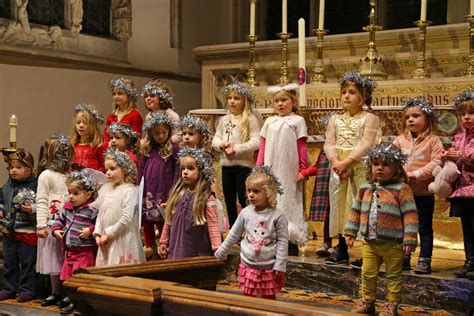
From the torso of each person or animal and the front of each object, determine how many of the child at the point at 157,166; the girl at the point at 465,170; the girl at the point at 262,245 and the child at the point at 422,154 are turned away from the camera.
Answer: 0

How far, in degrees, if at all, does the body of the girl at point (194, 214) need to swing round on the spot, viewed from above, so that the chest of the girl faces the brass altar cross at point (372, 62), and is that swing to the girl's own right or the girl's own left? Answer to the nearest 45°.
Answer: approximately 180°

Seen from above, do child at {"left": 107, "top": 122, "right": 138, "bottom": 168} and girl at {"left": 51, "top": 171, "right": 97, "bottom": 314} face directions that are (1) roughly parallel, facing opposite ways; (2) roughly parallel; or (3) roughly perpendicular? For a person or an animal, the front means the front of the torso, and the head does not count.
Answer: roughly parallel

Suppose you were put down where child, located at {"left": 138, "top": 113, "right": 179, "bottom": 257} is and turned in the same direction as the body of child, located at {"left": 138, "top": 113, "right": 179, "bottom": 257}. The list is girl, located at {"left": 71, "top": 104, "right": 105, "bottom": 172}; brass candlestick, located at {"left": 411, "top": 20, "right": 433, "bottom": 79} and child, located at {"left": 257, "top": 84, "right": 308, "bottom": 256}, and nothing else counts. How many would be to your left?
2

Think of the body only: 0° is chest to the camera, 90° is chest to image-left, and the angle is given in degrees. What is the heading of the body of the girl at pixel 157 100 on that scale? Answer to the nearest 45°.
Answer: approximately 45°

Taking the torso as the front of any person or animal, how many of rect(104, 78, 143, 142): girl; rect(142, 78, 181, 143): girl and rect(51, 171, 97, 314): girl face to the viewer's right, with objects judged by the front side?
0

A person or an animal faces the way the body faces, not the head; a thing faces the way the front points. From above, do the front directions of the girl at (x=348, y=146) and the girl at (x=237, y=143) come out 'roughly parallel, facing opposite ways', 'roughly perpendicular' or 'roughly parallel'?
roughly parallel

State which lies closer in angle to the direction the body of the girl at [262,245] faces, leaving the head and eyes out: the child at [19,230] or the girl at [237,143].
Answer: the child

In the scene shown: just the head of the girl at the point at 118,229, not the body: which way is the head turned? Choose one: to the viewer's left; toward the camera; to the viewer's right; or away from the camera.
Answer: to the viewer's left

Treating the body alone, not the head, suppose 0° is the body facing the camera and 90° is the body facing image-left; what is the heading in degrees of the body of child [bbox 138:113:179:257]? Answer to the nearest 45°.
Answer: approximately 0°

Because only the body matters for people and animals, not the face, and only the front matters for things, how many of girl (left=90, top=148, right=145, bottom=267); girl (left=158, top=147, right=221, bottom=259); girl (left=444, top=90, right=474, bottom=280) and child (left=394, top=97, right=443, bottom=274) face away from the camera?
0

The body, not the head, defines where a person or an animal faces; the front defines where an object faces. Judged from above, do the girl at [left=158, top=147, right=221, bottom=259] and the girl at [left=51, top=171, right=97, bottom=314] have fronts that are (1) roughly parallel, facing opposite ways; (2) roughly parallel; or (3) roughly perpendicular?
roughly parallel

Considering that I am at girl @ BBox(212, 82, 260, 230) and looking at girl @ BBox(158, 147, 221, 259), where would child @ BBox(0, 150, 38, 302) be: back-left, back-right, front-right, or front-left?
front-right

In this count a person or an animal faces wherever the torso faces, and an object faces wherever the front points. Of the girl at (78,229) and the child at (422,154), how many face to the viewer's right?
0
